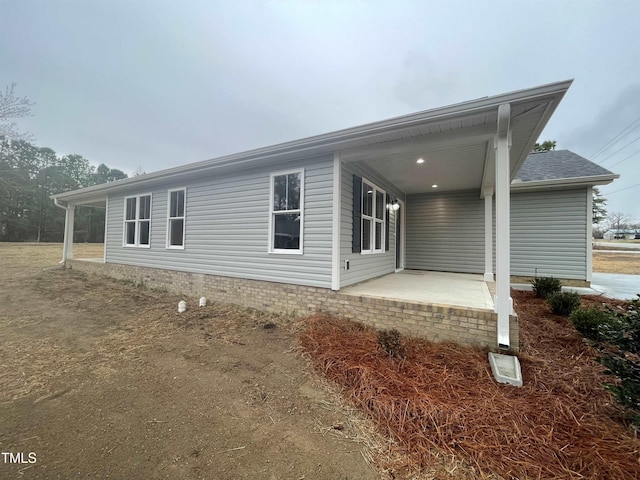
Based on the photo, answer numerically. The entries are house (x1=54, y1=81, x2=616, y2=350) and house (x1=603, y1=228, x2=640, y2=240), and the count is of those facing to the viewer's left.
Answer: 0

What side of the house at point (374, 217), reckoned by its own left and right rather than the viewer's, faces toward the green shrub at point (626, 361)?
front

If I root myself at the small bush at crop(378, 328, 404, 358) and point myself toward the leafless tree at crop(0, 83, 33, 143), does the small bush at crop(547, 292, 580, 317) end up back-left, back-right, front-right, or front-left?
back-right

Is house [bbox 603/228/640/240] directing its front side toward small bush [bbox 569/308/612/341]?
yes

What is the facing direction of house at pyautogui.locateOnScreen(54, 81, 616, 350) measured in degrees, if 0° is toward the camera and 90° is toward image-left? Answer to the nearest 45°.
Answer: approximately 315°

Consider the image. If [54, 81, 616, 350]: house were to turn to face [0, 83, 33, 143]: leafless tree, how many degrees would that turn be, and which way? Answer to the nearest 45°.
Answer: approximately 135° to its right

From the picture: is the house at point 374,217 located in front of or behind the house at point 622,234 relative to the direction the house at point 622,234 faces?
in front

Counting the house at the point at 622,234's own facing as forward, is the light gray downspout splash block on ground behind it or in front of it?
in front

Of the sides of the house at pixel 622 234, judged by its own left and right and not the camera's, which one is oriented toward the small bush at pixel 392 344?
front
